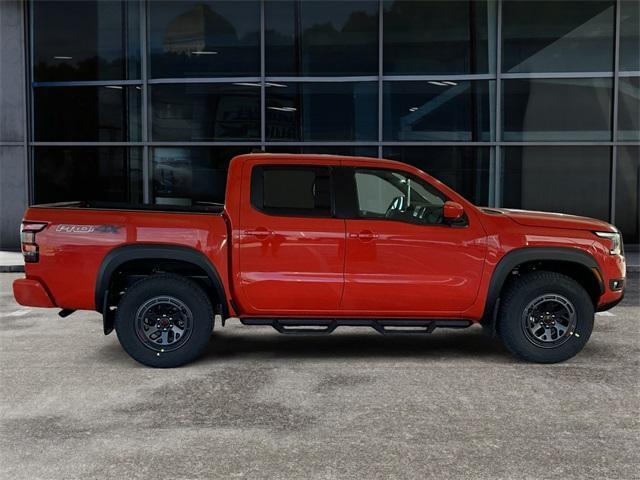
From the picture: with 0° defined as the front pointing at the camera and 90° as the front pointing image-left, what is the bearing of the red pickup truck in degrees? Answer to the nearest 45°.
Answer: approximately 270°
